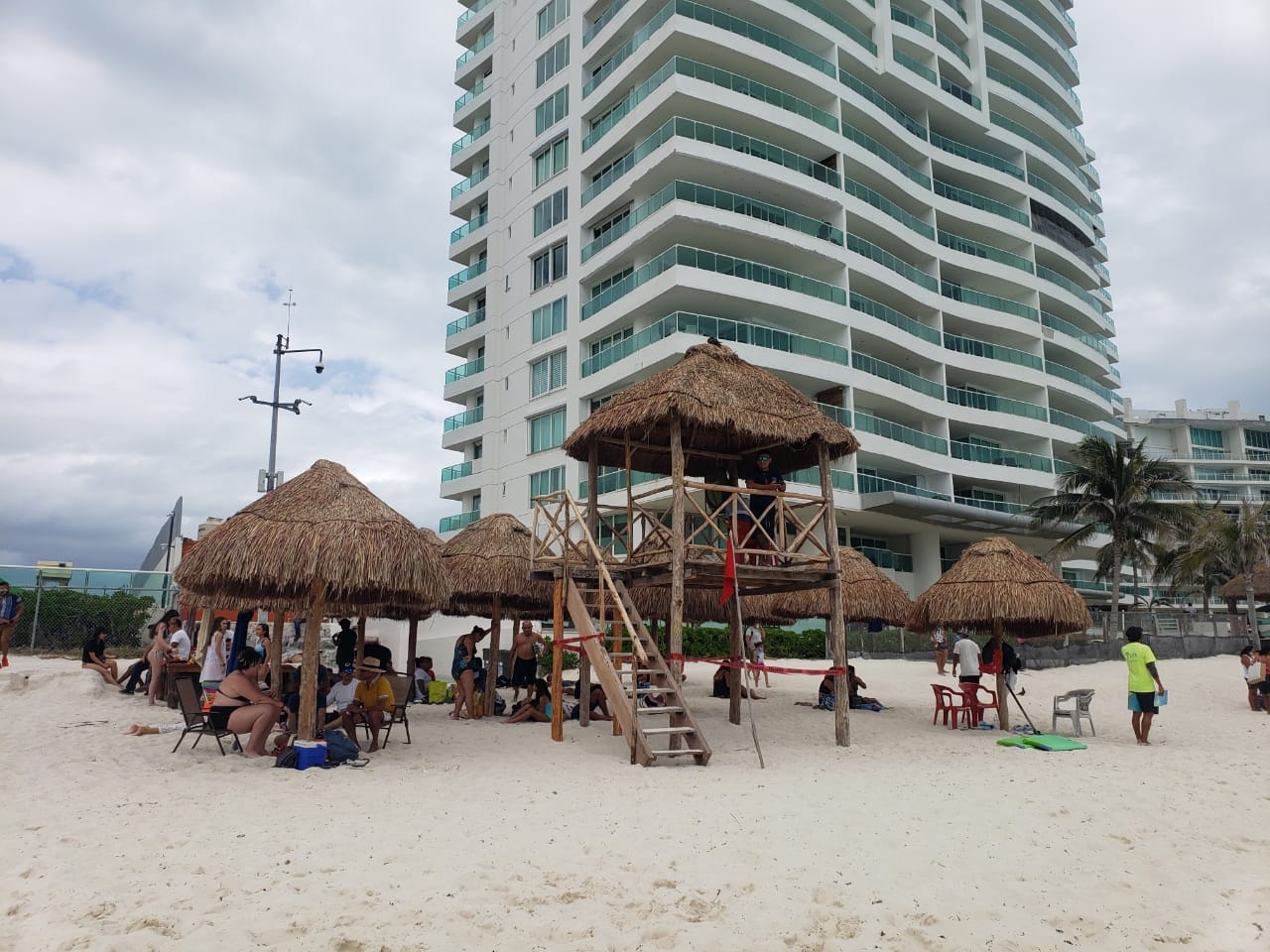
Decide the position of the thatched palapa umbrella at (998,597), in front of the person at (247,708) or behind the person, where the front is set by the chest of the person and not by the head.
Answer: in front

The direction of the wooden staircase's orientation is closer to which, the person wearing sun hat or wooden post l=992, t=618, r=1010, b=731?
the wooden post

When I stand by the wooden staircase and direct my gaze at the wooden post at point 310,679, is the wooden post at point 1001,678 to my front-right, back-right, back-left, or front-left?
back-right

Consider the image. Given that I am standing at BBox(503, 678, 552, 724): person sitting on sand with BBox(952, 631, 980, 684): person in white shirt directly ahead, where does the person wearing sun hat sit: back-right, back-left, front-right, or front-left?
back-right

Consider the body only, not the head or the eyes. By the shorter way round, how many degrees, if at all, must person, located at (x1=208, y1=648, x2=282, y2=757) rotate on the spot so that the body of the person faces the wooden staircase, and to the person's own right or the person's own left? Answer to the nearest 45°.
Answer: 0° — they already face it

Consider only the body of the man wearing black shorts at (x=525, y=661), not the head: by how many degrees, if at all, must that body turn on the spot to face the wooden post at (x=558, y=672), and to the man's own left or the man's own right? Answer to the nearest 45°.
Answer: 0° — they already face it

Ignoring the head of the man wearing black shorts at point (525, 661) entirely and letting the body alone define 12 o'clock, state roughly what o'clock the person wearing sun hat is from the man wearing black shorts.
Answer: The person wearing sun hat is roughly at 1 o'clock from the man wearing black shorts.

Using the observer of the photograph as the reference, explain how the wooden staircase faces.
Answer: facing the viewer and to the right of the viewer

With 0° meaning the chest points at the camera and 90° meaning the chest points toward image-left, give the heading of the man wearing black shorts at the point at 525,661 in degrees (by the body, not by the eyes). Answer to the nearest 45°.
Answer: approximately 0°

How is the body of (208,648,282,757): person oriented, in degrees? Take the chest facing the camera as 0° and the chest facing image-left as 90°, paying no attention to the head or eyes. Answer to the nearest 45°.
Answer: approximately 270°

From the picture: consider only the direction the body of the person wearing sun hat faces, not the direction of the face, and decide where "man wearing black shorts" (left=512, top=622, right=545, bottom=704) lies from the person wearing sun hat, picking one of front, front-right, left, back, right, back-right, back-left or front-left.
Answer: back

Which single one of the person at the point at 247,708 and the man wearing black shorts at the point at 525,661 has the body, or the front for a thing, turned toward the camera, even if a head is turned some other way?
the man wearing black shorts
